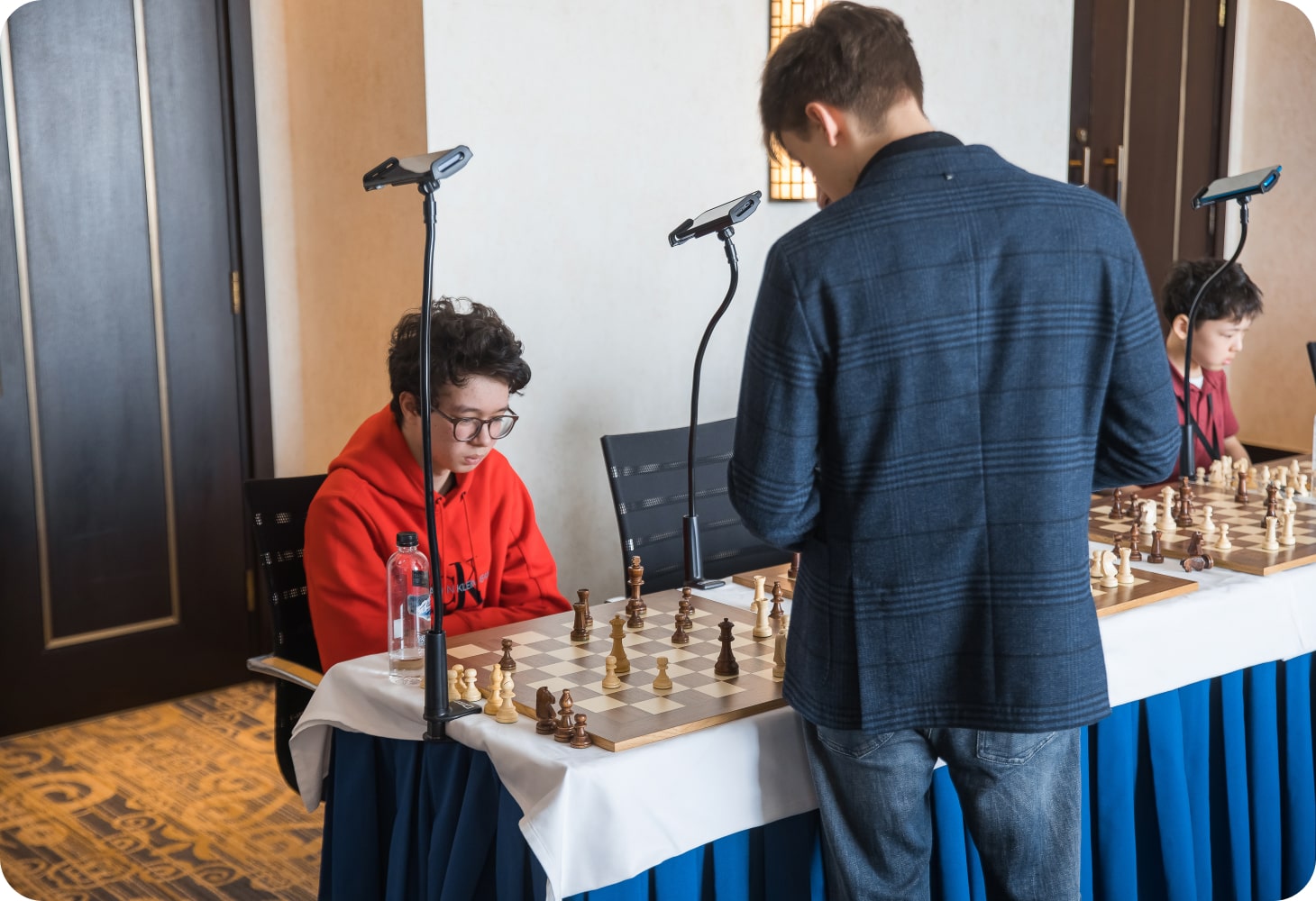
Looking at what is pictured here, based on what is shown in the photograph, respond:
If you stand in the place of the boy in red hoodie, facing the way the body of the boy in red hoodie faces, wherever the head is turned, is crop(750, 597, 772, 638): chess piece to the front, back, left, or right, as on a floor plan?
front

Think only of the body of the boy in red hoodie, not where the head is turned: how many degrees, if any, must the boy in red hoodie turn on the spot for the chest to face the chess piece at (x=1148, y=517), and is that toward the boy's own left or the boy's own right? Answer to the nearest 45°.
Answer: approximately 45° to the boy's own left

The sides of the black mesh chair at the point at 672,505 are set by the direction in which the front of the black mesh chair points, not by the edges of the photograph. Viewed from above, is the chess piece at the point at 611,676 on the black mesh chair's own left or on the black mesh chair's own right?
on the black mesh chair's own right

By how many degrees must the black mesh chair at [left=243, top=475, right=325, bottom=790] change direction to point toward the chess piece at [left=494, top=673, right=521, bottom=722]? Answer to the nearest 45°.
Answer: approximately 45° to its right

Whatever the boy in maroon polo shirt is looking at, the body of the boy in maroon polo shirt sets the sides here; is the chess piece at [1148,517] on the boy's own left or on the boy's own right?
on the boy's own right

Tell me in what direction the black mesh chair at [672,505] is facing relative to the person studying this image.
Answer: facing the viewer and to the right of the viewer

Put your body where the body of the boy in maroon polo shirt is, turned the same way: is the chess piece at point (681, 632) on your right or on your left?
on your right

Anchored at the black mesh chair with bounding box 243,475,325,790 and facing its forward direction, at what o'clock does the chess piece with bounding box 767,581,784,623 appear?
The chess piece is roughly at 12 o'clock from the black mesh chair.

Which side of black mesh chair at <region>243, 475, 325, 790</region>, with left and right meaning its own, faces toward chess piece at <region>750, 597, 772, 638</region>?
front

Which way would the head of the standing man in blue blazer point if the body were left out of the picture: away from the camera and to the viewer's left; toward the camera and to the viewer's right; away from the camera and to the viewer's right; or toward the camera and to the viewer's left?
away from the camera and to the viewer's left

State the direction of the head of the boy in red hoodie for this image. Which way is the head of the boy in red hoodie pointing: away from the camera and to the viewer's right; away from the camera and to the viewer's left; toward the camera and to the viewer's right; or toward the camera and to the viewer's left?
toward the camera and to the viewer's right

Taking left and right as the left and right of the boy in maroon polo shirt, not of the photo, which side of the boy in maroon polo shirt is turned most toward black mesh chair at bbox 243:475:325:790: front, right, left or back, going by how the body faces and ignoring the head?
right

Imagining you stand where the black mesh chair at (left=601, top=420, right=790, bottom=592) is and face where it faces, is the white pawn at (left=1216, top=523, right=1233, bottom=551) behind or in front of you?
in front

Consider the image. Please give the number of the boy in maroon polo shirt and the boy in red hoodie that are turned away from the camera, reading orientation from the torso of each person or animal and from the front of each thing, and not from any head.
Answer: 0

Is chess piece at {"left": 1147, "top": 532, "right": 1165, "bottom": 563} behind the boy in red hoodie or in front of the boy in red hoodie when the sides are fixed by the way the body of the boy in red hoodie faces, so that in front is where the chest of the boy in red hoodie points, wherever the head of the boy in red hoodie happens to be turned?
in front

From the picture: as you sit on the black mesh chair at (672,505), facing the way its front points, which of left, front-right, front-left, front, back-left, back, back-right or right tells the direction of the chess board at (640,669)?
front-right
